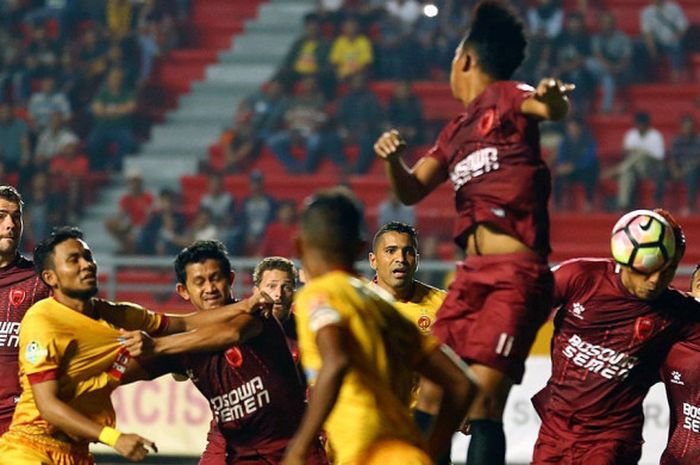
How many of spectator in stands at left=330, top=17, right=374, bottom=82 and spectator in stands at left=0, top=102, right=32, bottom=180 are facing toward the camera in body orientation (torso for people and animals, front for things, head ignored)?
2

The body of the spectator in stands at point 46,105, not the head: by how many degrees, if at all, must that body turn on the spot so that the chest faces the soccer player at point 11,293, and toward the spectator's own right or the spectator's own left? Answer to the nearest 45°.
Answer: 0° — they already face them

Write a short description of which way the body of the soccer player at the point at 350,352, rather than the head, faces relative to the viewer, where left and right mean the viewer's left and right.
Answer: facing away from the viewer and to the left of the viewer

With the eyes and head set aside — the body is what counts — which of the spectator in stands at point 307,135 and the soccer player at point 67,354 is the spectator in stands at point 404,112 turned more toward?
the soccer player

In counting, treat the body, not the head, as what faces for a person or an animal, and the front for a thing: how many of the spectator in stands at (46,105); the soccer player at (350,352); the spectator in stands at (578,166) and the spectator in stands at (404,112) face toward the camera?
3
